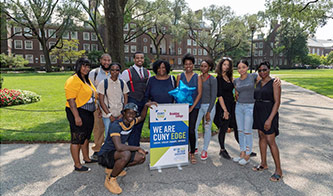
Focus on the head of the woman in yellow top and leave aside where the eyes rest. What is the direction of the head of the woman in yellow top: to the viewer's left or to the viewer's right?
to the viewer's right

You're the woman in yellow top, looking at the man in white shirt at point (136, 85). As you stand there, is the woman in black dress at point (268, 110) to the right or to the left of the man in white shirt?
right

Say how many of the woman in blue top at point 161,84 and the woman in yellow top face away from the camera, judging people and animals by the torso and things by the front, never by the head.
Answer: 0

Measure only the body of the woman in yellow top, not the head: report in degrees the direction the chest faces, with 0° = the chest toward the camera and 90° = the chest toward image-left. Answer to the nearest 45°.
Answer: approximately 315°

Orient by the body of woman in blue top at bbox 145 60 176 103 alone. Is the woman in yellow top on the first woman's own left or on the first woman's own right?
on the first woman's own right

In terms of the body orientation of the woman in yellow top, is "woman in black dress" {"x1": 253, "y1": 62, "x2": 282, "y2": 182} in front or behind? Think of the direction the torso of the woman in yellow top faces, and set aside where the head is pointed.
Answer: in front

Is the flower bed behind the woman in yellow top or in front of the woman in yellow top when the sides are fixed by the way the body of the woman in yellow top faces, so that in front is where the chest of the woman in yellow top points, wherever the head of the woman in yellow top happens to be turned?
behind

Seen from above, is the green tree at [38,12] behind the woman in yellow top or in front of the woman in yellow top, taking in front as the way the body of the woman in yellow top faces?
behind
